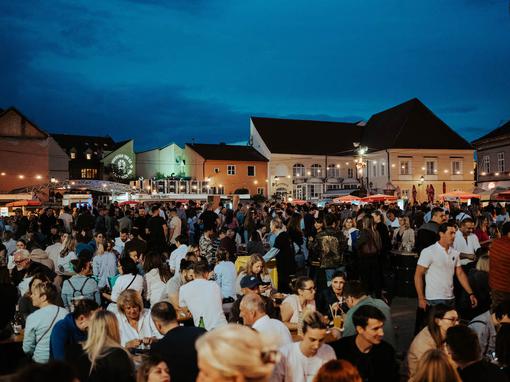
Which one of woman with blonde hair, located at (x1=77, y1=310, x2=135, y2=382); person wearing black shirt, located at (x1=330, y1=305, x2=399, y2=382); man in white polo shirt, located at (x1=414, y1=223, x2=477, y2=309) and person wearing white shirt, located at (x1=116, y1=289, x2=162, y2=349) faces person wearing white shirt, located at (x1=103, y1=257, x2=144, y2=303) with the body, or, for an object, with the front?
the woman with blonde hair

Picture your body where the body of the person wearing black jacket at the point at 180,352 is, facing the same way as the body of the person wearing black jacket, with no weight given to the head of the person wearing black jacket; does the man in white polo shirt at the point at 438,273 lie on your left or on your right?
on your right

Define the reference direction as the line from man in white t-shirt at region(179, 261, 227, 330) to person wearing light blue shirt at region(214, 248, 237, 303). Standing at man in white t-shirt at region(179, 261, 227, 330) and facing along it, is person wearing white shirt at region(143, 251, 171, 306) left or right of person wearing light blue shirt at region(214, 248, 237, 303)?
left

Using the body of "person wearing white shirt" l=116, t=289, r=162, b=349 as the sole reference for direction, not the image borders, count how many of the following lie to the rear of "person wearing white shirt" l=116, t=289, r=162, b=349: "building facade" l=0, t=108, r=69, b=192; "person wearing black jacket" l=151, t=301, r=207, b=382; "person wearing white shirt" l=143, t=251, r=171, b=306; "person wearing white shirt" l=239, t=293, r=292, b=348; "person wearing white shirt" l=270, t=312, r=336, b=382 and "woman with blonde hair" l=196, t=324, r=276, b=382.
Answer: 2

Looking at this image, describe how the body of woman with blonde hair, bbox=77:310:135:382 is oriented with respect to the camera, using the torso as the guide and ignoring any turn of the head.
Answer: away from the camera

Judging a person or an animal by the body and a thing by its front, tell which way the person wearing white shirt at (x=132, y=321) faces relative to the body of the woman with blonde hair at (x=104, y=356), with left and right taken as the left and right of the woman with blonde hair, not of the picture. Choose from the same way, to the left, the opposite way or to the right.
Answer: the opposite way

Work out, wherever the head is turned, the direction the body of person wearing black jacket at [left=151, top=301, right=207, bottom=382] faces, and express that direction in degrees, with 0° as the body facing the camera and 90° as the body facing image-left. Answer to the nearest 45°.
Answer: approximately 135°

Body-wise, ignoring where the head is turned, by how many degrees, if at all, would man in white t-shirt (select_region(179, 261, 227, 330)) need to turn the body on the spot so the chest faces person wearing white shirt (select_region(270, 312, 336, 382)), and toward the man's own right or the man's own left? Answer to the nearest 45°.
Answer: approximately 180°

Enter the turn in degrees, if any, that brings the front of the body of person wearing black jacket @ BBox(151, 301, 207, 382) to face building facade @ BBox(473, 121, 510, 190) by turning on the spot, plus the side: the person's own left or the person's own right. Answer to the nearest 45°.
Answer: approximately 90° to the person's own right

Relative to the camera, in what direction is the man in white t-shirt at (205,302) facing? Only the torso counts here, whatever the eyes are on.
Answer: away from the camera

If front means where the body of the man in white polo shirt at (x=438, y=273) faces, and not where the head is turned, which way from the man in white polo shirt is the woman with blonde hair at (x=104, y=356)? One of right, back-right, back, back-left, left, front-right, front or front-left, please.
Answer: right

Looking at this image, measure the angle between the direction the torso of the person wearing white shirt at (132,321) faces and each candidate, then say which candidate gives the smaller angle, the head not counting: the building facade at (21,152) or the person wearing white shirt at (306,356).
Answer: the person wearing white shirt
